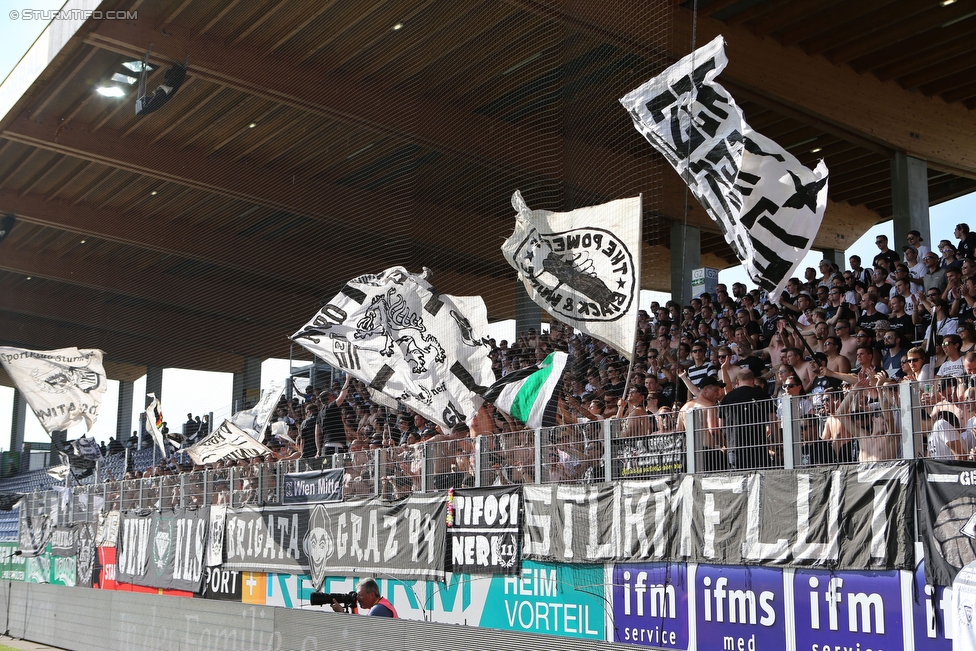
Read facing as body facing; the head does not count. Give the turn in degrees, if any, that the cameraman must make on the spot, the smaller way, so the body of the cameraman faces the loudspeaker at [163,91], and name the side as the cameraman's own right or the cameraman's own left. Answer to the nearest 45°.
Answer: approximately 45° to the cameraman's own right

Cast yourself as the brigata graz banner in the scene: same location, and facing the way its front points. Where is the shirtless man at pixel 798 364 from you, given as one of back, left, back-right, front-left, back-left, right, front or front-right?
left

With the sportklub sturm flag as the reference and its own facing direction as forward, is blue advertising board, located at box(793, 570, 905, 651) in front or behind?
in front

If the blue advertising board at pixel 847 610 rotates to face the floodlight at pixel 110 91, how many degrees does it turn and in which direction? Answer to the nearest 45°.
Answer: approximately 90° to its right

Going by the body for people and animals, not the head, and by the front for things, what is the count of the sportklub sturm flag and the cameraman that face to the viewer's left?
1

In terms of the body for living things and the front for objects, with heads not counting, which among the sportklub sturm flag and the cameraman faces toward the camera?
the sportklub sturm flag

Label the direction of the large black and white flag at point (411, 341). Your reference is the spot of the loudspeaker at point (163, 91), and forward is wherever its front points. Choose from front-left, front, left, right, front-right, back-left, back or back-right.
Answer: left

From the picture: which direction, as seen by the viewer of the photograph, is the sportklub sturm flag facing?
facing the viewer

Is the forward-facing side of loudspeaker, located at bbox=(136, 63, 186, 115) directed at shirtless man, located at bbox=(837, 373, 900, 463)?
no

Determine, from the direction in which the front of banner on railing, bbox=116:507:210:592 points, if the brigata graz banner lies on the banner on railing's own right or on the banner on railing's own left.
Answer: on the banner on railing's own left

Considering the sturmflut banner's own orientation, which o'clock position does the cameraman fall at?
The cameraman is roughly at 2 o'clock from the sturmflut banner.

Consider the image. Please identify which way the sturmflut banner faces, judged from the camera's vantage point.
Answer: facing the viewer and to the left of the viewer

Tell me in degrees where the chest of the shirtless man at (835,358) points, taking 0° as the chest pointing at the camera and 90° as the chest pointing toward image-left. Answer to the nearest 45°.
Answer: approximately 45°

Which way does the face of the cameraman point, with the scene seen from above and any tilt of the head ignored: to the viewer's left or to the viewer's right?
to the viewer's left

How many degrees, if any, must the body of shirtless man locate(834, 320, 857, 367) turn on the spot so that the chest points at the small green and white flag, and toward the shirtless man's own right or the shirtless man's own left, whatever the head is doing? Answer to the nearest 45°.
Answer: approximately 45° to the shirtless man's own right

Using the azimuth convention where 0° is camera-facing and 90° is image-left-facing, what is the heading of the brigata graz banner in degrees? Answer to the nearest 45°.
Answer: approximately 45°
